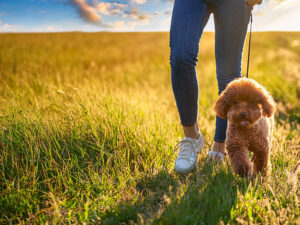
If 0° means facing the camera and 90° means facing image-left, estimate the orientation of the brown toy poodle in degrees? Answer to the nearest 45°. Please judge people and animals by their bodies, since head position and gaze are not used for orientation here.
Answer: approximately 0°
